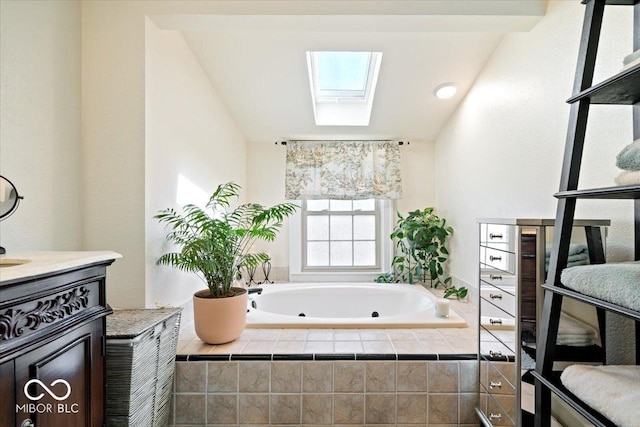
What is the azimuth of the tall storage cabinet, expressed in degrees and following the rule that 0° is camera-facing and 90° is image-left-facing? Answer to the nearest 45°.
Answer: approximately 45°

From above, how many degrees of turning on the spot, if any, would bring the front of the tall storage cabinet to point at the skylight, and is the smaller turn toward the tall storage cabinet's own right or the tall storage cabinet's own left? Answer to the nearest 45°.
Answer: approximately 90° to the tall storage cabinet's own right

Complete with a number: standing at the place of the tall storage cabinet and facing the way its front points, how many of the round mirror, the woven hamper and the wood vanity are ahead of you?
3

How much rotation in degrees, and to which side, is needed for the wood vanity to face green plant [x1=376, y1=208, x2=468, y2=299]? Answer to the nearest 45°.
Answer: approximately 45° to its left

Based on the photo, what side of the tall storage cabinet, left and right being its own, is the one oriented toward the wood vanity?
front

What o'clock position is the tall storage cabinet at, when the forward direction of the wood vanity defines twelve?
The tall storage cabinet is roughly at 11 o'clock from the wood vanity.

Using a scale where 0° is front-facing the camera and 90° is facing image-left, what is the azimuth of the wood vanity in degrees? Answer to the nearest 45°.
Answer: approximately 315°

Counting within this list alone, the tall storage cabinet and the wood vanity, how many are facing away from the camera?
0

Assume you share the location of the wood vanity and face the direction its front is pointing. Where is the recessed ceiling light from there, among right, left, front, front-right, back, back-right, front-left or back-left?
front-left

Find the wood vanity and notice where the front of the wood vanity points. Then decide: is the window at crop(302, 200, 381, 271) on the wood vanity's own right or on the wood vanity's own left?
on the wood vanity's own left

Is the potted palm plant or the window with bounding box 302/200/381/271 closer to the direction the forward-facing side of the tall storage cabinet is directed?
the potted palm plant

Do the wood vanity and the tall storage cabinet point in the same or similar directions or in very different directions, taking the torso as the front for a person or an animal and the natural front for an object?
very different directions

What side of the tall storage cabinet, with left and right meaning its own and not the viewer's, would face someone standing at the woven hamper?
front

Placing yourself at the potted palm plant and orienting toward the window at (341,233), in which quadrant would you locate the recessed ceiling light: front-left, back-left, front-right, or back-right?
front-right
